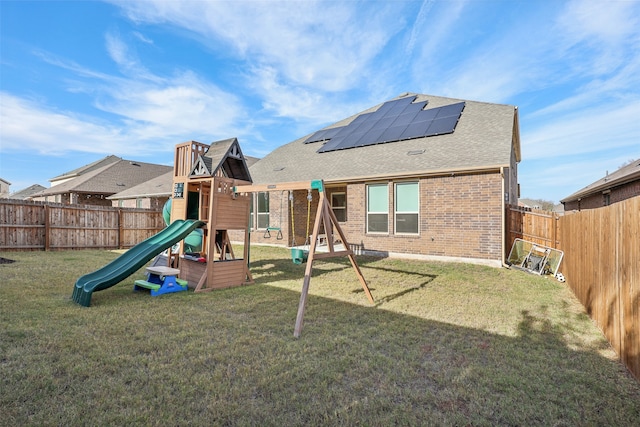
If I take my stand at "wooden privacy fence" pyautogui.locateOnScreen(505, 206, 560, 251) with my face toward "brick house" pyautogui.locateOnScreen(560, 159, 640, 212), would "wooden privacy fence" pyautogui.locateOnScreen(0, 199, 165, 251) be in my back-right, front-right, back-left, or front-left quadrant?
back-left

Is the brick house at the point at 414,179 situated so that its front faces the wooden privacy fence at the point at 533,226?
no

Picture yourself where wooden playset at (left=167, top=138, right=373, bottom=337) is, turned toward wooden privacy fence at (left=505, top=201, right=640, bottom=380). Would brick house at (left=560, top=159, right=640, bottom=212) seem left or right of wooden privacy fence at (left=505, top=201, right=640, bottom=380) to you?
left

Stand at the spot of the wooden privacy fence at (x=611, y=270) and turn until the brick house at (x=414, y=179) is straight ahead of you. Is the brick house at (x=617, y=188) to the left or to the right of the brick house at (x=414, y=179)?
right

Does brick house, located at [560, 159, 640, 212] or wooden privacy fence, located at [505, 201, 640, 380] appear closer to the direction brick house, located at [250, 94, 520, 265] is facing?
the brick house

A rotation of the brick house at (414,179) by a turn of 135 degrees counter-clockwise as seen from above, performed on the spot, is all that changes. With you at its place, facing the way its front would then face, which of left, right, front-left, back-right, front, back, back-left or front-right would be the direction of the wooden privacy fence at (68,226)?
front

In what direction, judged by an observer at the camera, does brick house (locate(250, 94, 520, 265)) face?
facing away from the viewer and to the right of the viewer

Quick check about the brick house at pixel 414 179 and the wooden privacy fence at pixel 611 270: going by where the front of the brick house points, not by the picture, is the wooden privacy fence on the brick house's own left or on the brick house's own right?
on the brick house's own right

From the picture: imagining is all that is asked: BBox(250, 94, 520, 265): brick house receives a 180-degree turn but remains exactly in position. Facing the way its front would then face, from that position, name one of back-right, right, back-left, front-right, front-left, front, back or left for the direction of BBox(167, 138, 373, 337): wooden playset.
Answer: front
